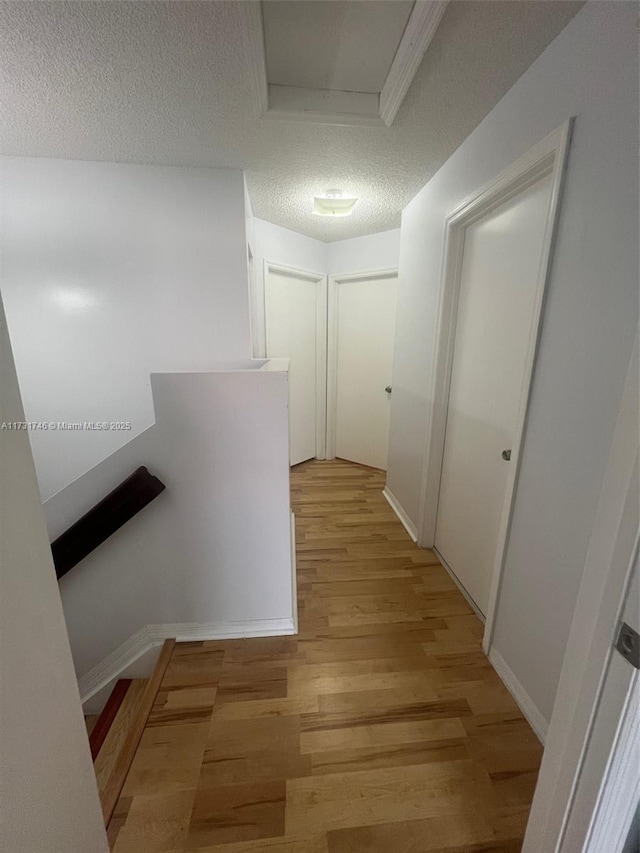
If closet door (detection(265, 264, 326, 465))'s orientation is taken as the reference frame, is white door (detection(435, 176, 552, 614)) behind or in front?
in front

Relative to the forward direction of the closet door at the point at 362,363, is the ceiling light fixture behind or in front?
in front

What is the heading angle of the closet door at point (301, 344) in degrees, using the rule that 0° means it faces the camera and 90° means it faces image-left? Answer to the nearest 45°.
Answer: approximately 315°

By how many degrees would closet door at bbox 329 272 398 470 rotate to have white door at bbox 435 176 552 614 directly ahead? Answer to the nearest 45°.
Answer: approximately 45° to its left

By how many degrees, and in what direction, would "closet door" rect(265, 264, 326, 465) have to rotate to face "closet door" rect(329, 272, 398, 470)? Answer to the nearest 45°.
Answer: approximately 45° to its left

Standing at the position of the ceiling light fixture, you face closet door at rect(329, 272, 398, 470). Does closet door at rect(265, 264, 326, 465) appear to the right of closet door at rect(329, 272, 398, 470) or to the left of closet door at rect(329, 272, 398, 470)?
left

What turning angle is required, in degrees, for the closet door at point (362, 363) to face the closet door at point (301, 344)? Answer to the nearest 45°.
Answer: approximately 45° to its right
